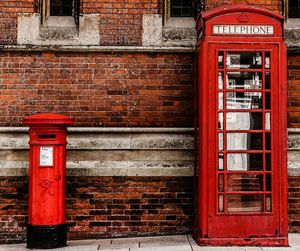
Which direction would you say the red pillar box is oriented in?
toward the camera

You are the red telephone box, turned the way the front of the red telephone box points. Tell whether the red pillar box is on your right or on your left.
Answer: on your right

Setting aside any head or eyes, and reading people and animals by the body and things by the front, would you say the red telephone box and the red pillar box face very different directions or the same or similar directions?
same or similar directions

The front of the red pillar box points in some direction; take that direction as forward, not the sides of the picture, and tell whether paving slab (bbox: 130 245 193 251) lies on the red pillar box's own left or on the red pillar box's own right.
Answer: on the red pillar box's own left

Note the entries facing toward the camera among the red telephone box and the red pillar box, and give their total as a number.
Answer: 2

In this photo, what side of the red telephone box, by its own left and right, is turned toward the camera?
front

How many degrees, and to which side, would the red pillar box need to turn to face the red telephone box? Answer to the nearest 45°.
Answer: approximately 90° to its left
